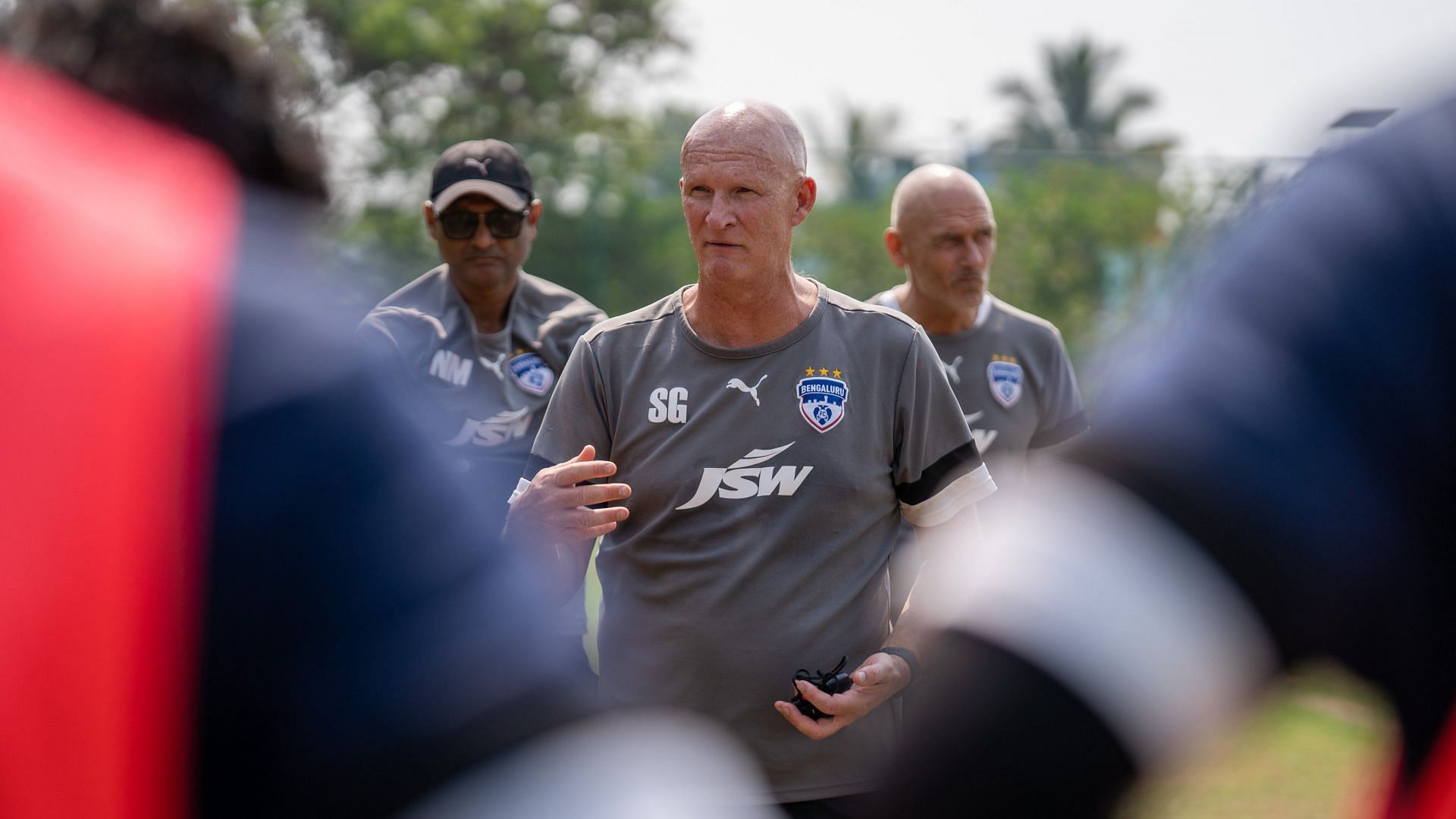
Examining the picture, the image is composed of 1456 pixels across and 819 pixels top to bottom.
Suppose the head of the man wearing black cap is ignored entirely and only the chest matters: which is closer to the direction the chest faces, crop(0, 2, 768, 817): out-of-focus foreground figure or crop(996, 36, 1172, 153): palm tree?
the out-of-focus foreground figure

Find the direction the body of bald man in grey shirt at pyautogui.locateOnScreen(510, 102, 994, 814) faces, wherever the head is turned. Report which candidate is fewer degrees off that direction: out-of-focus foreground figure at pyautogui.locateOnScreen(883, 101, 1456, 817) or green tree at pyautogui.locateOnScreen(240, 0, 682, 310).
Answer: the out-of-focus foreground figure

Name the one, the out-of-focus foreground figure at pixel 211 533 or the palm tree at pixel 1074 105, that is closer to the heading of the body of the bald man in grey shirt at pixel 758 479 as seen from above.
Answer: the out-of-focus foreground figure

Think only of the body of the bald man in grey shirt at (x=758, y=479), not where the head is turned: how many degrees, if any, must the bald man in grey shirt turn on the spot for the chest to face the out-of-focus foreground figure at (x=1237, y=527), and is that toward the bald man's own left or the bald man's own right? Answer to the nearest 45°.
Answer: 0° — they already face them

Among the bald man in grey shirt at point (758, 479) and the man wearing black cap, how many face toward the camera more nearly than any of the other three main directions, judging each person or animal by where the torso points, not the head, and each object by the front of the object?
2

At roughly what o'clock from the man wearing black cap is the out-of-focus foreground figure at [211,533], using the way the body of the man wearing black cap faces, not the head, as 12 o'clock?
The out-of-focus foreground figure is roughly at 12 o'clock from the man wearing black cap.

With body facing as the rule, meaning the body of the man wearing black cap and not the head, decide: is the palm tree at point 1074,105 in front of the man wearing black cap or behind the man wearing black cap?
behind

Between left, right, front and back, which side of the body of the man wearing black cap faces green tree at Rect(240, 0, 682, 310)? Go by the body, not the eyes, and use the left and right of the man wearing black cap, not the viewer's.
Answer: back

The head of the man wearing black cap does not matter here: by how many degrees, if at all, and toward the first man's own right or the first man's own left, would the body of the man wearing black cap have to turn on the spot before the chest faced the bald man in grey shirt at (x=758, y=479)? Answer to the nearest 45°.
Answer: approximately 45° to the first man's own left

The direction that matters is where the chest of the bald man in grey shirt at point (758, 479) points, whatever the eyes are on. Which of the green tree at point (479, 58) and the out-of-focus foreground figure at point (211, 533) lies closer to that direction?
the out-of-focus foreground figure

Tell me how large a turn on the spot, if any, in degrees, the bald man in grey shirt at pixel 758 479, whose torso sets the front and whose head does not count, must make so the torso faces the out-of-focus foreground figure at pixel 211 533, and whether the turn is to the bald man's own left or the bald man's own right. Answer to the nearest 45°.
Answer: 0° — they already face them
